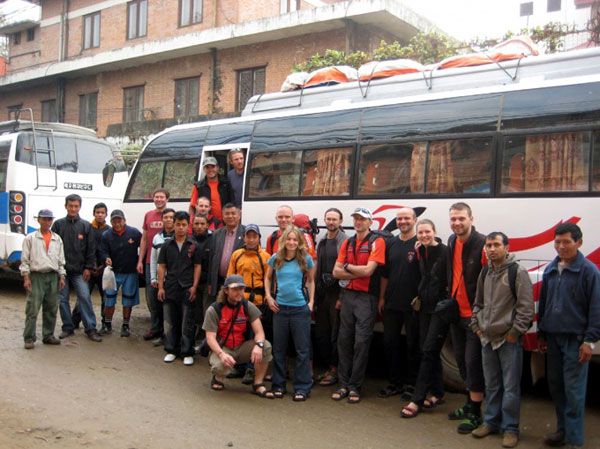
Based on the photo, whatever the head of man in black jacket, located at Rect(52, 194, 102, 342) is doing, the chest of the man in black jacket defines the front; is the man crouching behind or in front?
in front

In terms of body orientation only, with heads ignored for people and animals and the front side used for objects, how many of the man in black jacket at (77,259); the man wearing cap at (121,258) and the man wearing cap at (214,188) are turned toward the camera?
3

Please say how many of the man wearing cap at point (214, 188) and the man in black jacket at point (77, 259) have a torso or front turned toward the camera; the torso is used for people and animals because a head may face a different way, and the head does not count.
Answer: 2

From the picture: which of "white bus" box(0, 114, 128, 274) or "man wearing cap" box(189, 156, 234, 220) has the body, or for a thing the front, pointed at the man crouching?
the man wearing cap

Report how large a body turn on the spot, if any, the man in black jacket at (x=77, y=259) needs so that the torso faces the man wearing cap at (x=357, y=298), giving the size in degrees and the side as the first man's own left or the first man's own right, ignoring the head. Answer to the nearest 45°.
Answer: approximately 45° to the first man's own left

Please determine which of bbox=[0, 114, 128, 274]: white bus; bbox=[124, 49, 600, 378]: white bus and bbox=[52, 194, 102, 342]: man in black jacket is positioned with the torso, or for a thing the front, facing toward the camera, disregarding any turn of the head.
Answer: the man in black jacket

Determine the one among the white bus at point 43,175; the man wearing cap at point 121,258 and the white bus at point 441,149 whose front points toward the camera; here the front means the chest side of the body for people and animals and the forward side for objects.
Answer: the man wearing cap

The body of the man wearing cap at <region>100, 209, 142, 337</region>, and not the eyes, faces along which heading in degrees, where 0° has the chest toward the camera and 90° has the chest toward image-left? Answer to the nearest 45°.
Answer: approximately 0°

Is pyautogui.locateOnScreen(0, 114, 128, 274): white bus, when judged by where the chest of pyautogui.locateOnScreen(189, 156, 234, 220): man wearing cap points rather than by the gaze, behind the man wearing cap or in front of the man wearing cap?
behind

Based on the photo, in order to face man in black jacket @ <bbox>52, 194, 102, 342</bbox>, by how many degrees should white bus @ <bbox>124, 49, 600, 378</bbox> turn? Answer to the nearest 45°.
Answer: approximately 45° to its left

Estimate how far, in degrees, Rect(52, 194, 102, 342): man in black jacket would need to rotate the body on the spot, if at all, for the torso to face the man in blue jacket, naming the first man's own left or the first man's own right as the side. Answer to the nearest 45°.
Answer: approximately 45° to the first man's own left

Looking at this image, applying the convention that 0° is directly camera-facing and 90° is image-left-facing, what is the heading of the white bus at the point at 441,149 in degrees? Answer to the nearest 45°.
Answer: approximately 135°

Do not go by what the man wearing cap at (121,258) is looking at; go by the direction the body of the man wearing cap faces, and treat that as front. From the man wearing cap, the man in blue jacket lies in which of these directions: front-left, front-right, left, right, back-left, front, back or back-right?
front-left

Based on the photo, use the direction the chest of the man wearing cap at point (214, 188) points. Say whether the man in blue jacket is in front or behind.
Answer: in front
